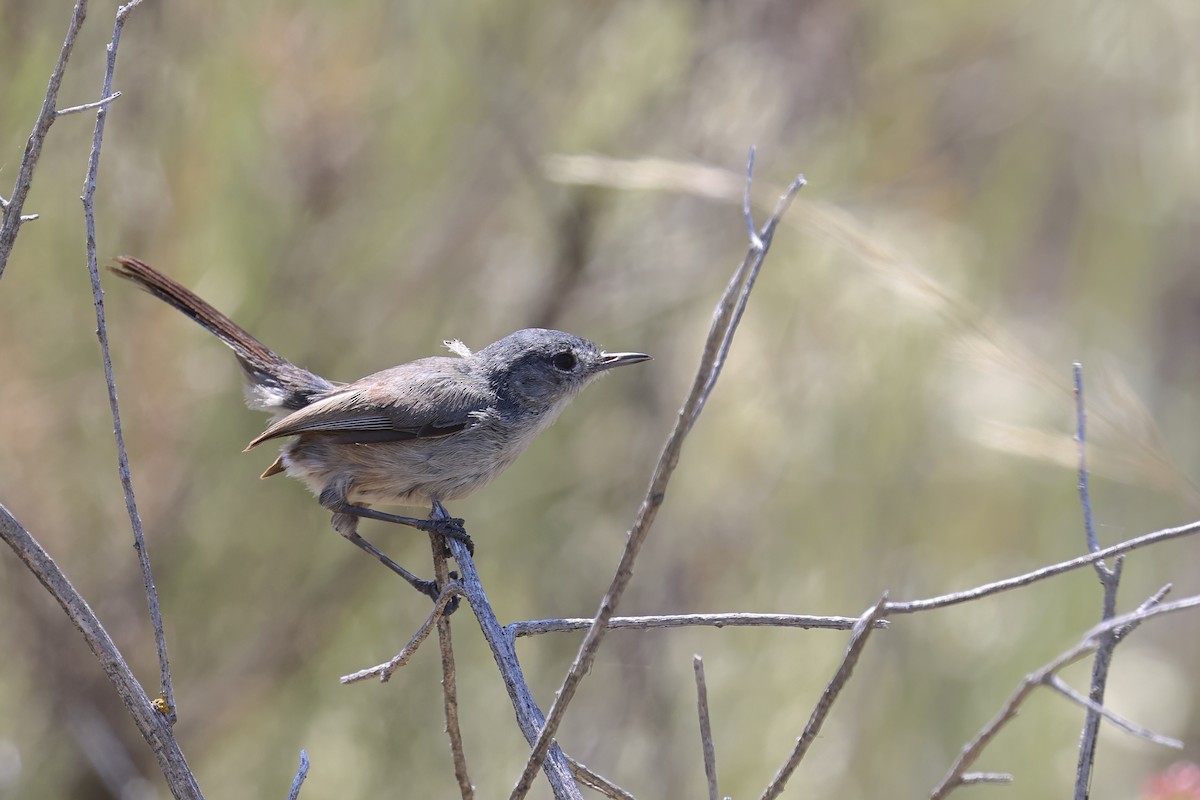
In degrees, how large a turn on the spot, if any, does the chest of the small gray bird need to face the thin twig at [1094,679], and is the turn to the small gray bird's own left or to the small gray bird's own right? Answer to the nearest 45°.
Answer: approximately 45° to the small gray bird's own right

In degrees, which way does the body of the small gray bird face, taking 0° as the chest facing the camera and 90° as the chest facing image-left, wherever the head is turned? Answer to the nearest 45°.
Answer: approximately 270°
